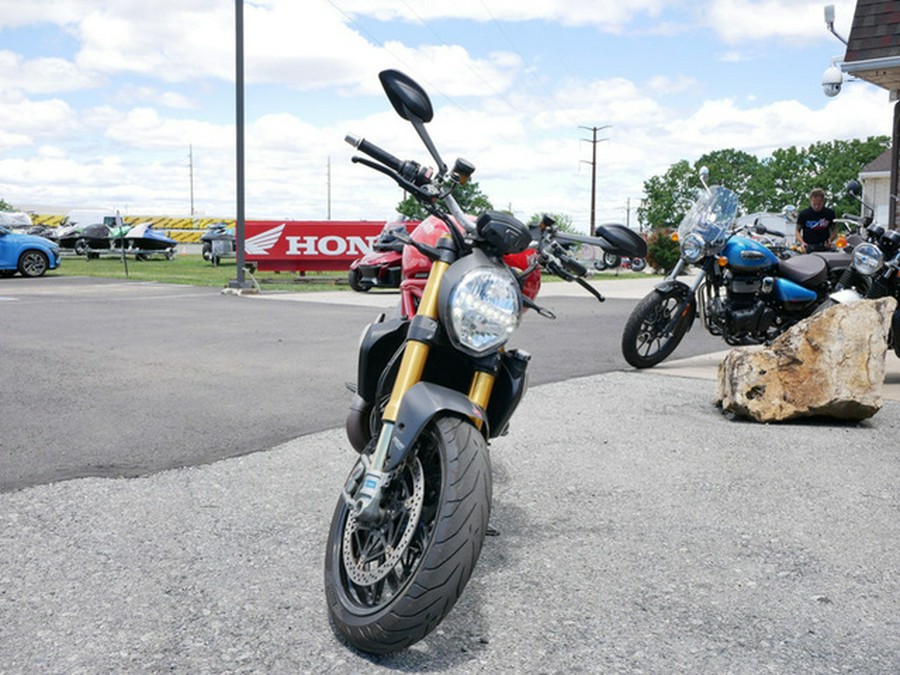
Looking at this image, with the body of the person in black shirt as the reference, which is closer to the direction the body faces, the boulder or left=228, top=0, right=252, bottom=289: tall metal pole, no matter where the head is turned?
the boulder

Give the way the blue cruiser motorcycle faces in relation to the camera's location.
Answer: facing the viewer and to the left of the viewer

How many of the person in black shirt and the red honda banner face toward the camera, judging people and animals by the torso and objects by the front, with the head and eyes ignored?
2

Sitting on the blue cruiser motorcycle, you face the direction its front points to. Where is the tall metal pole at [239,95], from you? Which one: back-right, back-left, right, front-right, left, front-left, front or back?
right

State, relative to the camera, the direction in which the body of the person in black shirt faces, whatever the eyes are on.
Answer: toward the camera

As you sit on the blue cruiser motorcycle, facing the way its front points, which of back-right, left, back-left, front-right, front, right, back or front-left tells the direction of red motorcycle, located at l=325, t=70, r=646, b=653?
front-left

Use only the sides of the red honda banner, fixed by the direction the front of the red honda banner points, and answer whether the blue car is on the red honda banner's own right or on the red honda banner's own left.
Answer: on the red honda banner's own right

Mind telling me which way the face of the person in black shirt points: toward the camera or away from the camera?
toward the camera

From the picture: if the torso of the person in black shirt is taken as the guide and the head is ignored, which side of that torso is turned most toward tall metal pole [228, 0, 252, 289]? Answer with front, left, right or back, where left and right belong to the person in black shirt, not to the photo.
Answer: right

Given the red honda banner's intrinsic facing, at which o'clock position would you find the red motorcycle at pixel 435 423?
The red motorcycle is roughly at 12 o'clock from the red honda banner.

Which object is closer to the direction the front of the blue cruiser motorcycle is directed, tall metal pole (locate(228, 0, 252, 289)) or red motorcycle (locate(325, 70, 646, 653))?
the red motorcycle

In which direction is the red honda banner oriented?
toward the camera

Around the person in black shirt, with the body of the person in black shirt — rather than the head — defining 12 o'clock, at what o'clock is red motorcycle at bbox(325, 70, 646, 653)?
The red motorcycle is roughly at 12 o'clock from the person in black shirt.

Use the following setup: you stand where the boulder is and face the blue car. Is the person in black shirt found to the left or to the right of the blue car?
right

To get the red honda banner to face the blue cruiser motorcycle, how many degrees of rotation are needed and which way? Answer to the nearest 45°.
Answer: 0° — it already faces it

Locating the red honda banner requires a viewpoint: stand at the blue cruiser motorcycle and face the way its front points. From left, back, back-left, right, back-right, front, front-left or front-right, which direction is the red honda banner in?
right

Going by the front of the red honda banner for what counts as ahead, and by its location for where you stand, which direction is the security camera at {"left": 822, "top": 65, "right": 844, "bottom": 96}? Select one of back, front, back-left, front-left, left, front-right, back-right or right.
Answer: front-left
